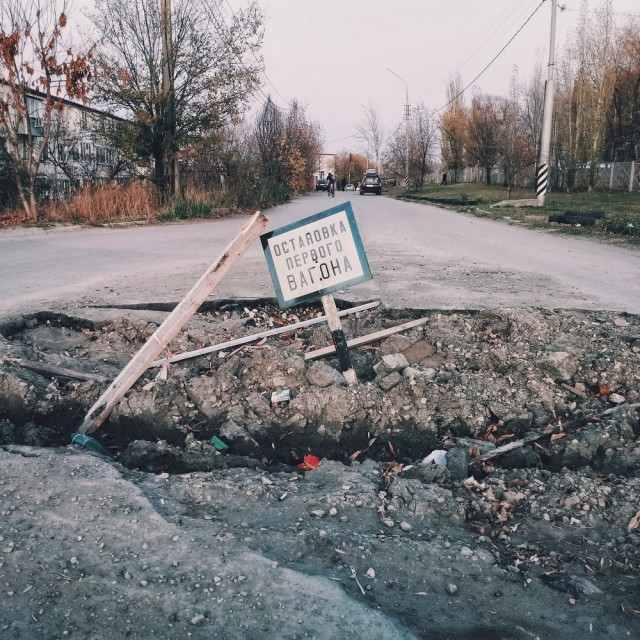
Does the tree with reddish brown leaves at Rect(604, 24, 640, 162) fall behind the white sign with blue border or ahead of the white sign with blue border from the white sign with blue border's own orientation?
behind

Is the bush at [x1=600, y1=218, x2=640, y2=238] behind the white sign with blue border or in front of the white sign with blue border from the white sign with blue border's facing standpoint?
behind

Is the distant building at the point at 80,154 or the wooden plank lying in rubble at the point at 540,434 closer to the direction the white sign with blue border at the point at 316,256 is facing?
the wooden plank lying in rubble

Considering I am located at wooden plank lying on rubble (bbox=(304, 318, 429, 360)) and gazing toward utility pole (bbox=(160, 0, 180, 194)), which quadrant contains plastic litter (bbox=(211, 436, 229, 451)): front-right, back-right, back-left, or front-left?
back-left

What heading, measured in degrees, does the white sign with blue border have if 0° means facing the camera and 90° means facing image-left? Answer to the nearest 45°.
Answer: approximately 0°

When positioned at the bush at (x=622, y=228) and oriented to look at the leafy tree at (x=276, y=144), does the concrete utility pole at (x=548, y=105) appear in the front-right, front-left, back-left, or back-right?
front-right

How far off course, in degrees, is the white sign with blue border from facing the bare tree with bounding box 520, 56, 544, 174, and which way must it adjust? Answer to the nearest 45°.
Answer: approximately 180°

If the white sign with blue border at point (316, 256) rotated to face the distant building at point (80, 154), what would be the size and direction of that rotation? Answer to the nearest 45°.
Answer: approximately 135° to its right

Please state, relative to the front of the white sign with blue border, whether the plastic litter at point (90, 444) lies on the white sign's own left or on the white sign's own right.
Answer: on the white sign's own right

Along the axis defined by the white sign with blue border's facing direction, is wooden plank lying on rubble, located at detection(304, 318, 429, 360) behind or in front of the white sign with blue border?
behind

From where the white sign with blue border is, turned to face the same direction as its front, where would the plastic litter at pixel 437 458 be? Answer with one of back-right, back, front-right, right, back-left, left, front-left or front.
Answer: front-left

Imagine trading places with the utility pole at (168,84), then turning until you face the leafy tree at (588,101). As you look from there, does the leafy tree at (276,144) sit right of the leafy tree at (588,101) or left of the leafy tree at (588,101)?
left

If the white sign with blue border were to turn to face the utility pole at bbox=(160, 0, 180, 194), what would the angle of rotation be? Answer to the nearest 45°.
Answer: approximately 180°
